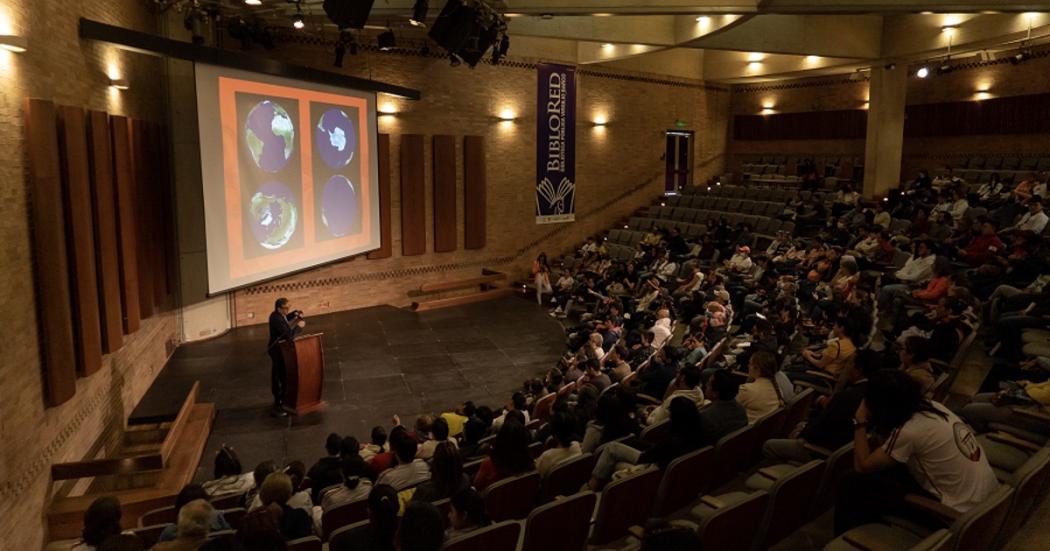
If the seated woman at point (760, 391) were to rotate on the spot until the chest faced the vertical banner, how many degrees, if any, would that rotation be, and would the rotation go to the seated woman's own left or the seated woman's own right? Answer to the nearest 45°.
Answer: approximately 45° to the seated woman's own right

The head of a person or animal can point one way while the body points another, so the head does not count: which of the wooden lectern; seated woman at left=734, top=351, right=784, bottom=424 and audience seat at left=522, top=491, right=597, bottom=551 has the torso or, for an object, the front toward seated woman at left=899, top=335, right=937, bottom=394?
the wooden lectern

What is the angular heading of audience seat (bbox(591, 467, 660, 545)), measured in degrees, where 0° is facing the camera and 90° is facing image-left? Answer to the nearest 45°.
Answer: approximately 135°

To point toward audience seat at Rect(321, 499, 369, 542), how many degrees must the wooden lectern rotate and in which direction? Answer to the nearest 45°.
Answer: approximately 45° to its right

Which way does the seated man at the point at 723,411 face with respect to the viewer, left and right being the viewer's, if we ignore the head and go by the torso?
facing away from the viewer and to the left of the viewer

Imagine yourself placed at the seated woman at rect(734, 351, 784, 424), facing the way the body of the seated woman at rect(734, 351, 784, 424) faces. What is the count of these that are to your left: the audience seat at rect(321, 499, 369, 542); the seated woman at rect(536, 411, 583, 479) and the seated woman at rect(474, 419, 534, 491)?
3

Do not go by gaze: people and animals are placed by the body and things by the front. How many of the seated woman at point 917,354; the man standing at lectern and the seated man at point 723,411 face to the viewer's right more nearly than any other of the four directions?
1

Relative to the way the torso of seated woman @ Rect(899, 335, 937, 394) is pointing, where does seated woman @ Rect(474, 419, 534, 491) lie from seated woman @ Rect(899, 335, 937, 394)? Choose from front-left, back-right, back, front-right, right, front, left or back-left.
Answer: front-left

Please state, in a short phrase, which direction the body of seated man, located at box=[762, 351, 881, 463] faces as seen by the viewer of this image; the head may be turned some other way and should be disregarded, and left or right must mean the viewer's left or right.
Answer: facing to the left of the viewer

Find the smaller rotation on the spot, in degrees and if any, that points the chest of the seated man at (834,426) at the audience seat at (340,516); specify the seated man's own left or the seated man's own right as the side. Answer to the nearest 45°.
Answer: approximately 45° to the seated man's own left

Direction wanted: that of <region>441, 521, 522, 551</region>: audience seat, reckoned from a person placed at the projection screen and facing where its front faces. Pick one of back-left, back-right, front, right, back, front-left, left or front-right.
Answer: front-right

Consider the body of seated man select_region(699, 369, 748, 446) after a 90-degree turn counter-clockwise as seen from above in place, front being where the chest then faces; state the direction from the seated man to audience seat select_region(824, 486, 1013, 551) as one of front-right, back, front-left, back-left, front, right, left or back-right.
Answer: left

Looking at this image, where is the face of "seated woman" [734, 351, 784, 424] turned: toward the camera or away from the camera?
away from the camera

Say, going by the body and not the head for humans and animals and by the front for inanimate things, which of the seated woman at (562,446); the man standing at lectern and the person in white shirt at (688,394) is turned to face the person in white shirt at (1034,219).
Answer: the man standing at lectern

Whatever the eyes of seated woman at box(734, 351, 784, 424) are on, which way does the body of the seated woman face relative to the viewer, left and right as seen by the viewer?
facing away from the viewer and to the left of the viewer

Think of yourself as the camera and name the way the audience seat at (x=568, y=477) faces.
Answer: facing away from the viewer and to the left of the viewer

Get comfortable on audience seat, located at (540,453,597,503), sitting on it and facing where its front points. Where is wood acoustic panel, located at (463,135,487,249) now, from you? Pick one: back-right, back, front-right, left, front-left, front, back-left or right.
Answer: front-right

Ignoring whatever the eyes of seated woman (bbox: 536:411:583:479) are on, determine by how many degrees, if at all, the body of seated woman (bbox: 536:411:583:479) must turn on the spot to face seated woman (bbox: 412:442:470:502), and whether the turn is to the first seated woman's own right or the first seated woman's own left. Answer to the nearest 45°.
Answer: approximately 90° to the first seated woman's own left
